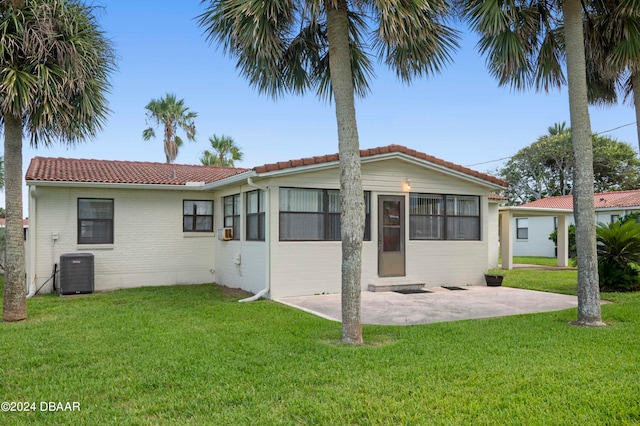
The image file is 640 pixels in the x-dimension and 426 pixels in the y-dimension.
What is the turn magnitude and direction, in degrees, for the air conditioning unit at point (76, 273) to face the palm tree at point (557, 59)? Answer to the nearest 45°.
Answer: approximately 45° to its left

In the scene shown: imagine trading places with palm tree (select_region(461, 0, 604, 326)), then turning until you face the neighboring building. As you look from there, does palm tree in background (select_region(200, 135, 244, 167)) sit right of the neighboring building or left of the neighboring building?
left

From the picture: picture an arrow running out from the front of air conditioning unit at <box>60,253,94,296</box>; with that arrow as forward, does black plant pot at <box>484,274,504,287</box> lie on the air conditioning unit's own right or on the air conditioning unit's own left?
on the air conditioning unit's own left

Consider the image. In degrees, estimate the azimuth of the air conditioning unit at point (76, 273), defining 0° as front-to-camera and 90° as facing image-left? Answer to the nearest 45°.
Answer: approximately 0°

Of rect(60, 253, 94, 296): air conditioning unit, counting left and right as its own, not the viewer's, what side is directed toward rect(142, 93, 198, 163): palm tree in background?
back
